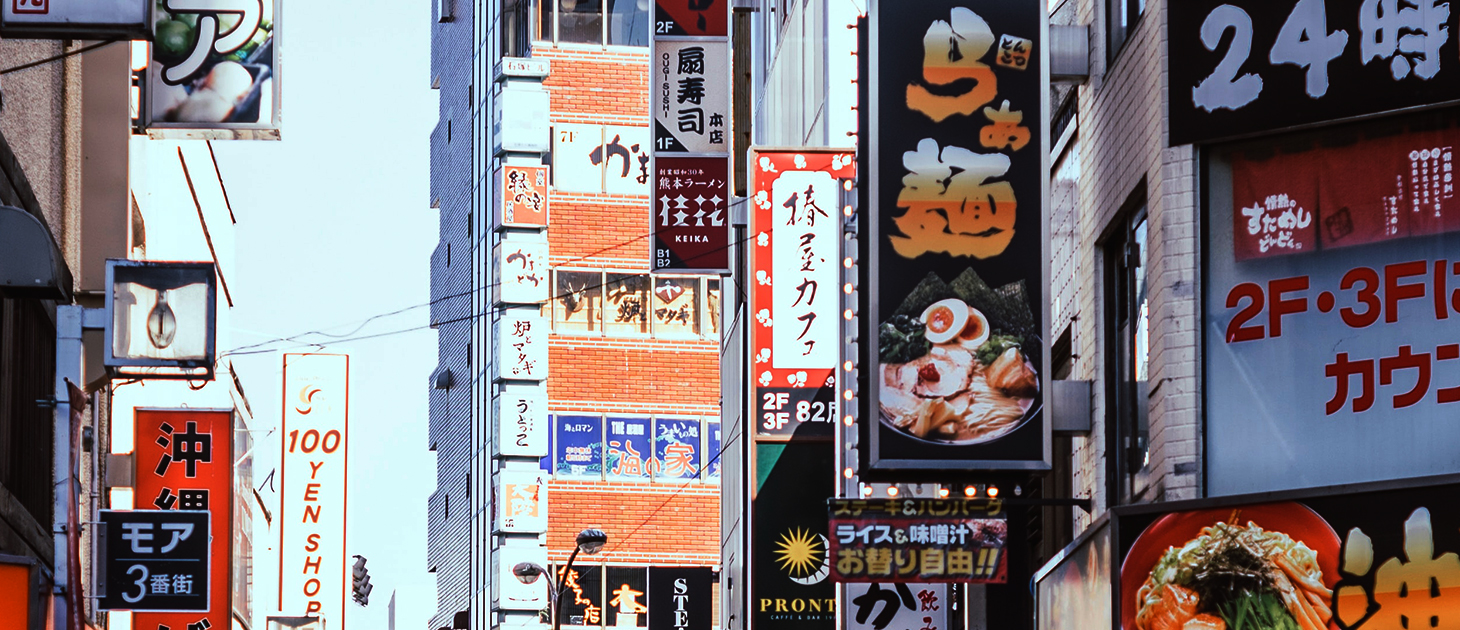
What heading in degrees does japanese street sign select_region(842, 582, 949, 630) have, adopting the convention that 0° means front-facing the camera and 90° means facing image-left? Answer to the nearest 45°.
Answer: approximately 0°

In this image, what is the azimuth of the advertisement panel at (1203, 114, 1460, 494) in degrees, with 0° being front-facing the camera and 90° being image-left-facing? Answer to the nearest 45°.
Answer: approximately 45°

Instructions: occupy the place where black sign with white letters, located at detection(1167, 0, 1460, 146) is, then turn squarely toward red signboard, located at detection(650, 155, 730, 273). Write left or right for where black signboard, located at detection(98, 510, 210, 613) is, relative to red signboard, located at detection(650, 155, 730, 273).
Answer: left

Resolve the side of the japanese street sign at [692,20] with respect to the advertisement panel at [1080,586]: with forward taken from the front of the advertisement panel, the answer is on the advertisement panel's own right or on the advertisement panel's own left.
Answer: on the advertisement panel's own right

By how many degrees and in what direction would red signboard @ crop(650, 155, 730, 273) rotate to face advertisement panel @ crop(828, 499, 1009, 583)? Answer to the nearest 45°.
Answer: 0° — it already faces it

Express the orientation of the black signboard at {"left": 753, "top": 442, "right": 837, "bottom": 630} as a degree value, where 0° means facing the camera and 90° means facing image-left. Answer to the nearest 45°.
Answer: approximately 0°
